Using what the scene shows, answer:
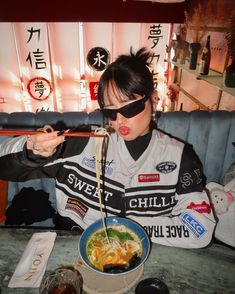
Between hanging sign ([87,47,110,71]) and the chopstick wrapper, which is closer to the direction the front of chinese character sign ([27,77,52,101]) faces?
the chopstick wrapper

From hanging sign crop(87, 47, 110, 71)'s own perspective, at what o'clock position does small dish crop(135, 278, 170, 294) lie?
The small dish is roughly at 12 o'clock from the hanging sign.

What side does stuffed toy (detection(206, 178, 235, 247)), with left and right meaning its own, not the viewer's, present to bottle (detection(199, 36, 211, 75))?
back

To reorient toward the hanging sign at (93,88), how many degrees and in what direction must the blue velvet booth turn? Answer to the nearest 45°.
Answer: approximately 180°

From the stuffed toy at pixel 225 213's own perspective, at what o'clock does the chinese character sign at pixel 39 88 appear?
The chinese character sign is roughly at 4 o'clock from the stuffed toy.

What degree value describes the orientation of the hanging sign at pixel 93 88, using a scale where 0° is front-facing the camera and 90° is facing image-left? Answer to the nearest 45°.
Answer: approximately 0°
